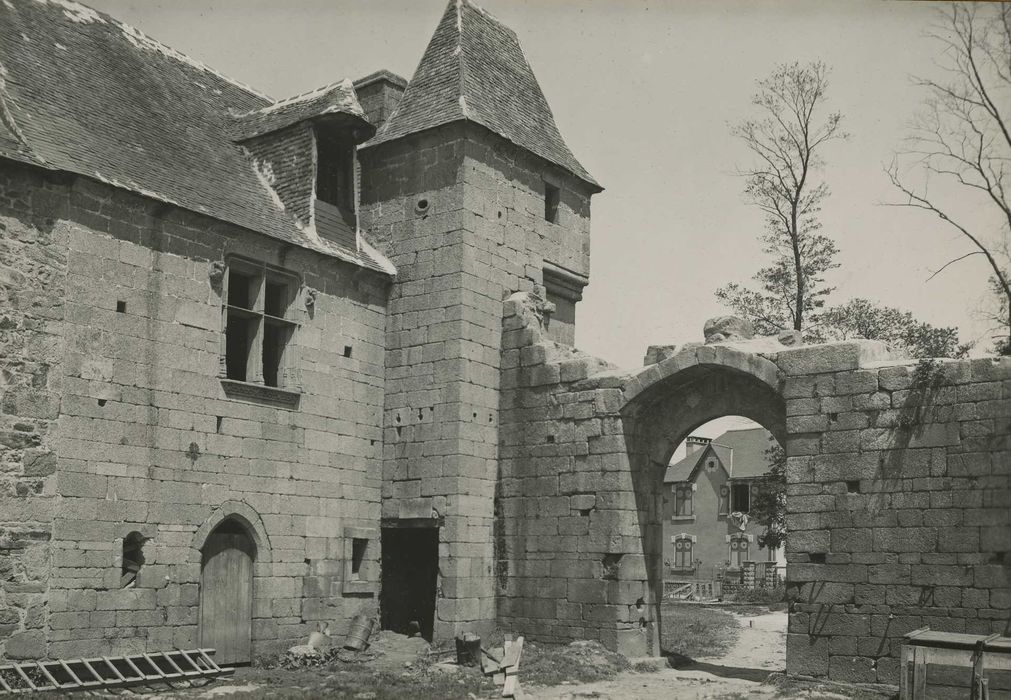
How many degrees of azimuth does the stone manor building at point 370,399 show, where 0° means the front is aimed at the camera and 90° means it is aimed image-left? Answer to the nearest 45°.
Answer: approximately 315°

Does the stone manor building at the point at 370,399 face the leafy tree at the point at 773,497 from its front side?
no

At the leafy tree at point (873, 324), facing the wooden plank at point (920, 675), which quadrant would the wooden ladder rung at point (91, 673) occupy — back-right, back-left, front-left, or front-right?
front-right

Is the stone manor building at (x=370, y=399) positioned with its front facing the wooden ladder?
no

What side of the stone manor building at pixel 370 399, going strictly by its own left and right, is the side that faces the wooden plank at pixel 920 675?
front

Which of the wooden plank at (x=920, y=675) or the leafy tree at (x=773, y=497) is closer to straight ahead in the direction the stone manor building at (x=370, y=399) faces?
the wooden plank
